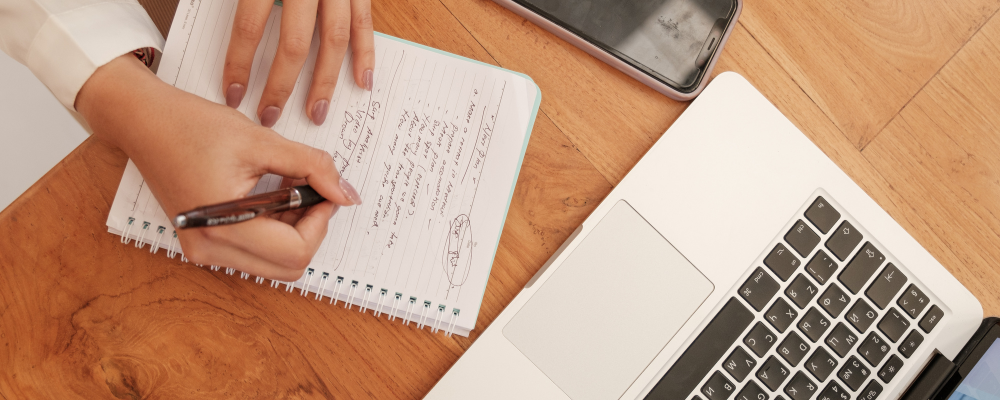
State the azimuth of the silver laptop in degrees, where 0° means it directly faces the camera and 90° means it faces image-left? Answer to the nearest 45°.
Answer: approximately 135°
